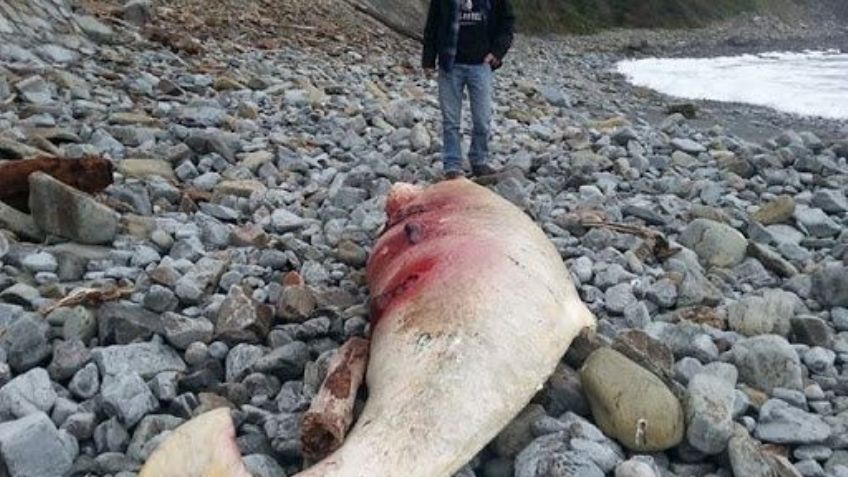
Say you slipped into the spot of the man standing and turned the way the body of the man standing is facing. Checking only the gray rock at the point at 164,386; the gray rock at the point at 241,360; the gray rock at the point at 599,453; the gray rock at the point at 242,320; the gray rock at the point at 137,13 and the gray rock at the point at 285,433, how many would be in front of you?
5

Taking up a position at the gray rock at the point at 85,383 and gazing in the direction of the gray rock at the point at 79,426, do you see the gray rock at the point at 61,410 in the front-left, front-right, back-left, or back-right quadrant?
front-right

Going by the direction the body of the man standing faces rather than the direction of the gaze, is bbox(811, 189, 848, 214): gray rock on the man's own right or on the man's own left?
on the man's own left

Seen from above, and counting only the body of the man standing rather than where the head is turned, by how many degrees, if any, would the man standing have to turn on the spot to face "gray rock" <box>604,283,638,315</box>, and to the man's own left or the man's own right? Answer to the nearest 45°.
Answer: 0° — they already face it

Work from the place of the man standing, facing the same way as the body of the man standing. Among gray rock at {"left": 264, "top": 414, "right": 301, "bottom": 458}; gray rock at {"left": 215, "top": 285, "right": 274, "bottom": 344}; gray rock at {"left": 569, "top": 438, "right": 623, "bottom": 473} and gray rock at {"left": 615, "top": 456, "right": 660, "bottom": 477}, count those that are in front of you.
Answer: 4

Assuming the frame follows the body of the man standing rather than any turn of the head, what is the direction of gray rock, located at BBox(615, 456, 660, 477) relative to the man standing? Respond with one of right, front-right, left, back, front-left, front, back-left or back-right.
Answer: front

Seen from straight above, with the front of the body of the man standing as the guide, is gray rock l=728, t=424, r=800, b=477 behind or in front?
in front

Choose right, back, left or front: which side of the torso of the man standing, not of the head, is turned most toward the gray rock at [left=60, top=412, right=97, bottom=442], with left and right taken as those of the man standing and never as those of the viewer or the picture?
front

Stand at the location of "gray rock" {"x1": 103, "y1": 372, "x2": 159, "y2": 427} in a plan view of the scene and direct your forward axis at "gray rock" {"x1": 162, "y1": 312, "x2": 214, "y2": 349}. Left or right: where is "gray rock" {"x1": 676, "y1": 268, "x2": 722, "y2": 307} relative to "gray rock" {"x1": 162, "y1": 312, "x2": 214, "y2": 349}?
right

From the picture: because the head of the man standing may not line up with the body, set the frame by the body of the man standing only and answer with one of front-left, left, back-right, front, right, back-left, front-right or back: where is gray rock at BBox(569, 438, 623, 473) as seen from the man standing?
front

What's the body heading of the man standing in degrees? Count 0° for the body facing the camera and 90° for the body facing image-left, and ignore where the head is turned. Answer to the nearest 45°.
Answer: approximately 0°

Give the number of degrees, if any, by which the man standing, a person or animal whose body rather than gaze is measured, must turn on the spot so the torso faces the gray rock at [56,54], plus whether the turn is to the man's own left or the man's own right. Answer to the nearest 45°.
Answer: approximately 90° to the man's own right

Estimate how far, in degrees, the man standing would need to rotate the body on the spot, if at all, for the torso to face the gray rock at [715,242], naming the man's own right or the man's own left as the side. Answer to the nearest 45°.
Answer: approximately 45° to the man's own left

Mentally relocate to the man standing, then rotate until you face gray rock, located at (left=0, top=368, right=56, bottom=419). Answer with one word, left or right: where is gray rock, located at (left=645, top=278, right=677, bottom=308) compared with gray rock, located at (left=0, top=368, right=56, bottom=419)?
left

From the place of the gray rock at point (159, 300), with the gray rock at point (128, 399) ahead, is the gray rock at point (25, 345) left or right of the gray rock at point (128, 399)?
right

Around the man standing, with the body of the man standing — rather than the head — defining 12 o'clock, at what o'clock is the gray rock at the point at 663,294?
The gray rock is roughly at 11 o'clock from the man standing.

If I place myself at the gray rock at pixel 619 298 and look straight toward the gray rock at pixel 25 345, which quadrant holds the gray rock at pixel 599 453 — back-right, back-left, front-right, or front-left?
front-left

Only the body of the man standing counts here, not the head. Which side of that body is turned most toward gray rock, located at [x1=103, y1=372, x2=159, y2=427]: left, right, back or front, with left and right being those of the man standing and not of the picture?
front

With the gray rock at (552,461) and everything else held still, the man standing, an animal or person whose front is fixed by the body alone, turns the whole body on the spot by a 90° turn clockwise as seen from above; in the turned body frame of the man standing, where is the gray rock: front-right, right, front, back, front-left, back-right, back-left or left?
left

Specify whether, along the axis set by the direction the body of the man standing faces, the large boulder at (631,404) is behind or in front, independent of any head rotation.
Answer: in front

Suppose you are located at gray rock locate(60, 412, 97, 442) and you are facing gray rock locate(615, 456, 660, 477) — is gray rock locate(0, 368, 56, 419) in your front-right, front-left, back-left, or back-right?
back-left
